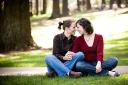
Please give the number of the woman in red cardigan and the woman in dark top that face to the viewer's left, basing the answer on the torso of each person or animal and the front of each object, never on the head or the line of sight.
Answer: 0

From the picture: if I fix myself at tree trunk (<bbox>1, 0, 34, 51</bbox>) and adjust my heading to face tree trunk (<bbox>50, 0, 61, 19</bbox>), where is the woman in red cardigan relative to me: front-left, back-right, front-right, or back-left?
back-right

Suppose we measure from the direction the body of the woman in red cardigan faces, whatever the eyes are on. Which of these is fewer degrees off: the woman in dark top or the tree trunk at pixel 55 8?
the woman in dark top

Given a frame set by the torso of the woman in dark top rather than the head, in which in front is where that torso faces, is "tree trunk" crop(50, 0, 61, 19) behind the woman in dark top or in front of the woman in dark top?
behind

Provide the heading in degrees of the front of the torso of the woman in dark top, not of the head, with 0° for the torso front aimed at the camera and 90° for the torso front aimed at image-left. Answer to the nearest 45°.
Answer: approximately 315°

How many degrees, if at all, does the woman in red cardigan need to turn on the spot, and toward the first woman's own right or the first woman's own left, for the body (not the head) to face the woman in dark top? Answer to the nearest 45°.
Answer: approximately 90° to the first woman's own right

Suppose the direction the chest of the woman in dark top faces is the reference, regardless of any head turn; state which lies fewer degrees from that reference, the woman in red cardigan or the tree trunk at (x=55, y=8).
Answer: the woman in red cardigan
